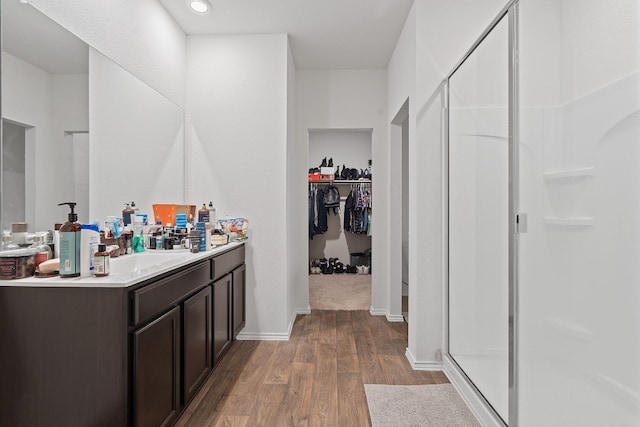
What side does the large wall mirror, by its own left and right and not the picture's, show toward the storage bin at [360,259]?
left

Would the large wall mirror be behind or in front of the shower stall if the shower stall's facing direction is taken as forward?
in front

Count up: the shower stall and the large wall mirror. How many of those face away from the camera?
0

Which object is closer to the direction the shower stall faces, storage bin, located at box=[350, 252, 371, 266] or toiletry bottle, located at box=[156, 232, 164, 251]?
the toiletry bottle

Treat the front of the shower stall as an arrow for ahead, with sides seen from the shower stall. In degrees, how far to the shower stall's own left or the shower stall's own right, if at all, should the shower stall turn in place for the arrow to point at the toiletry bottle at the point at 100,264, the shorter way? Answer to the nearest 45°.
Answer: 0° — it already faces it

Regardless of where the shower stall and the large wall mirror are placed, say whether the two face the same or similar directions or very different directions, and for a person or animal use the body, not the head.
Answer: very different directions

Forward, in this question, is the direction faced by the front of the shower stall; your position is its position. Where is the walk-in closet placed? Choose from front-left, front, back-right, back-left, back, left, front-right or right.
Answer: right

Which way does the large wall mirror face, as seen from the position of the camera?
facing the viewer and to the right of the viewer

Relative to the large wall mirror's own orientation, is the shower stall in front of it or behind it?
in front

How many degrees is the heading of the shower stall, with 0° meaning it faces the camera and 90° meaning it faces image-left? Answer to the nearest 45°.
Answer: approximately 45°
